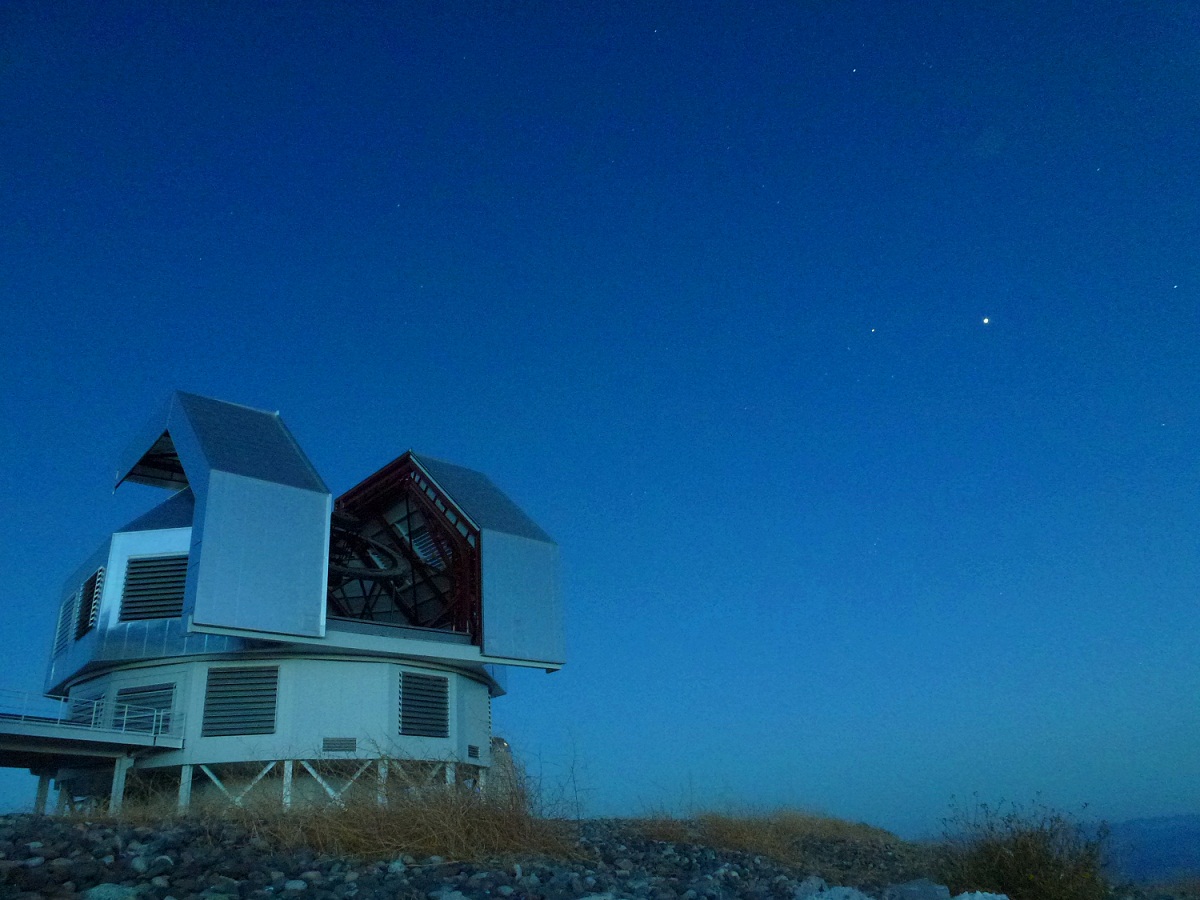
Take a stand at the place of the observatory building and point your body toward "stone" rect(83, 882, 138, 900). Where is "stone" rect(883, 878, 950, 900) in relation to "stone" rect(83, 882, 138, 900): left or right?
left

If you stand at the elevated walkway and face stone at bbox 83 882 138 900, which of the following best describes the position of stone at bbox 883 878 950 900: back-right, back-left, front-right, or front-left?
front-left

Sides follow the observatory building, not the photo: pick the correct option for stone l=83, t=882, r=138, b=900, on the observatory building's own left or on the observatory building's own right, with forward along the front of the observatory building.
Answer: on the observatory building's own right

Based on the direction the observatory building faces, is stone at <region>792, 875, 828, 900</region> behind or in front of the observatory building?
in front

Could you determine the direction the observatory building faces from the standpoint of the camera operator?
facing the viewer and to the right of the viewer

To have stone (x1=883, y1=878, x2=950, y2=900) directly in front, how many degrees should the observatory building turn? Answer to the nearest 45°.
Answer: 0° — it already faces it

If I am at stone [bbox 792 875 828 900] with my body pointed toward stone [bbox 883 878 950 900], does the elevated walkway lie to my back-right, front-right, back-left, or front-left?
back-left

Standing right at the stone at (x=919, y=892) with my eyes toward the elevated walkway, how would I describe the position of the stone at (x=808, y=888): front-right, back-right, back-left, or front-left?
front-left
